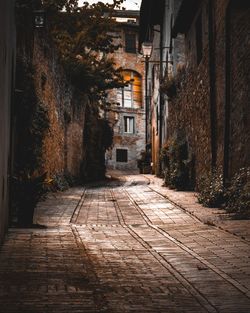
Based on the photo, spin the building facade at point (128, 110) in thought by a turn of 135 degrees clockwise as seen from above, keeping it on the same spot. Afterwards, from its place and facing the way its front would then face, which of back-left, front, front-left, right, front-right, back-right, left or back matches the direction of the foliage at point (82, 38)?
back-left

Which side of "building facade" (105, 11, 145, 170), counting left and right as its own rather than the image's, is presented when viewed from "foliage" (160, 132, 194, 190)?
front

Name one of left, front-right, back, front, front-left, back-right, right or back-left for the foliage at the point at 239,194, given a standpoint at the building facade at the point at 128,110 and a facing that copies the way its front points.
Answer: front

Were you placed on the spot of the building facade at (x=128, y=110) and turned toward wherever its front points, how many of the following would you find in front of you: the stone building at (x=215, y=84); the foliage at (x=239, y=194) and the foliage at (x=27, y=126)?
3

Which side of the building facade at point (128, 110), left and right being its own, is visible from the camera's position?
front

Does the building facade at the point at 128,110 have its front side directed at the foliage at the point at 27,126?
yes

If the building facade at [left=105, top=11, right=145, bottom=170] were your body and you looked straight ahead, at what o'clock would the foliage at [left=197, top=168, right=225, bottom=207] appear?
The foliage is roughly at 12 o'clock from the building facade.

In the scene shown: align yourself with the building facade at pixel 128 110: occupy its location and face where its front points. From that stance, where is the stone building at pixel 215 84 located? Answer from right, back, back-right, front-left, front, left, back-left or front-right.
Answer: front
